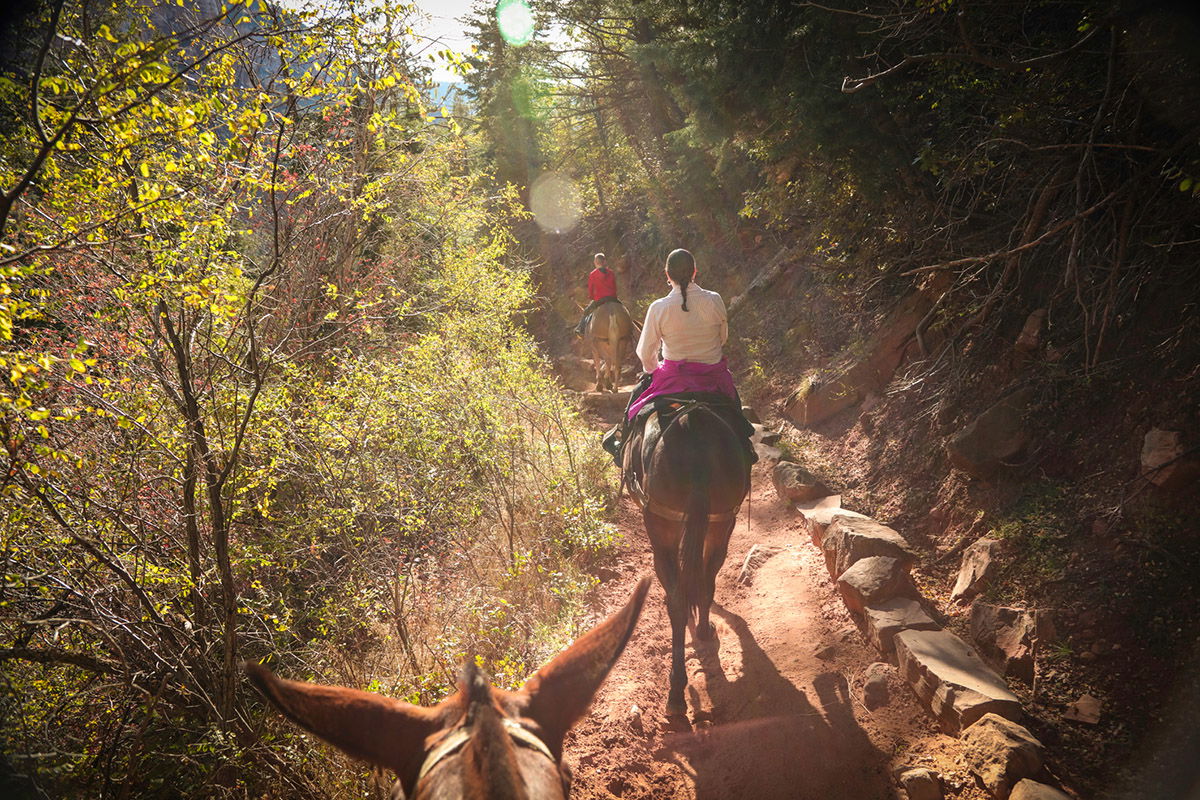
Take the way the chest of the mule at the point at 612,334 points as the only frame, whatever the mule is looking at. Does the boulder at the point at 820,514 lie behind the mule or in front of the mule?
behind

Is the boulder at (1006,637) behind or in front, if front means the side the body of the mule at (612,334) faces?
behind

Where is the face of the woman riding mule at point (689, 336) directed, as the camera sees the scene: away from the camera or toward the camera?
away from the camera

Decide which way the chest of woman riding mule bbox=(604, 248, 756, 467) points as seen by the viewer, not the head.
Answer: away from the camera

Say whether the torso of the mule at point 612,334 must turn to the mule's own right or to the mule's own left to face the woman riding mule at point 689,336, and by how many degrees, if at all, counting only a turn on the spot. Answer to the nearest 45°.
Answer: approximately 180°

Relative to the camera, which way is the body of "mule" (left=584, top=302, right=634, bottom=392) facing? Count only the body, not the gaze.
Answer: away from the camera

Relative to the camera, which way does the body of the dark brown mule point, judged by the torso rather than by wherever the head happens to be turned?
away from the camera

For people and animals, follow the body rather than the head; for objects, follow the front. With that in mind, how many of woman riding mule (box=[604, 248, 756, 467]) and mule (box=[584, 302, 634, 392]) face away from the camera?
2
